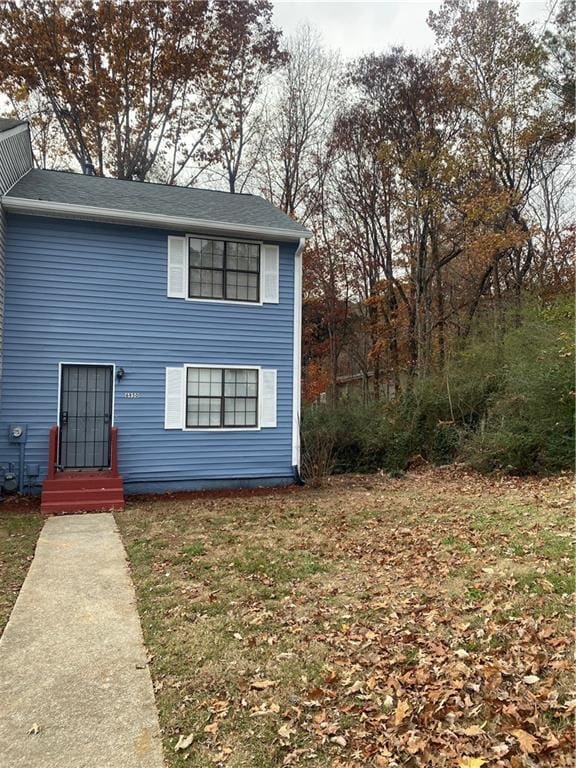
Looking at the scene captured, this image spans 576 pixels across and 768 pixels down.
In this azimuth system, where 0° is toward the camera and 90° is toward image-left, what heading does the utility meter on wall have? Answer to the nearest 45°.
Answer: approximately 0°

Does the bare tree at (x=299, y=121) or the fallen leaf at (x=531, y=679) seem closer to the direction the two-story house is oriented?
the fallen leaf

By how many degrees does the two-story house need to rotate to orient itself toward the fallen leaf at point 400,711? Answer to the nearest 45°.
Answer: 0° — it already faces it

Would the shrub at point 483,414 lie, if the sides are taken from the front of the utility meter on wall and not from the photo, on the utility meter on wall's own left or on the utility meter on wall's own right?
on the utility meter on wall's own left

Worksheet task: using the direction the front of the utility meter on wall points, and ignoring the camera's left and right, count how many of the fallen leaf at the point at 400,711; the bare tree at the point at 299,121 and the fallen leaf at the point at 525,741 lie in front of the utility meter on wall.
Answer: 2

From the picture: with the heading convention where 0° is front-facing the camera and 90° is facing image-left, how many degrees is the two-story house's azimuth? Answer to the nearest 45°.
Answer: approximately 0°

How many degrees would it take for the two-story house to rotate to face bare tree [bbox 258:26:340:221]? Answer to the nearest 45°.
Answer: approximately 135° to its left

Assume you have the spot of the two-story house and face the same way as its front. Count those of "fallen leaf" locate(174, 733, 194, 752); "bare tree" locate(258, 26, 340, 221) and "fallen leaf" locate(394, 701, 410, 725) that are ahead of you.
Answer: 2

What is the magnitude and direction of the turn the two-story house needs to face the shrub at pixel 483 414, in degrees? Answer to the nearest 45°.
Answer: approximately 90° to its left

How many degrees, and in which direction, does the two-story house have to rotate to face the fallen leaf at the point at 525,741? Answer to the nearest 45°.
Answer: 0° — it already faces it
